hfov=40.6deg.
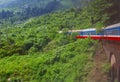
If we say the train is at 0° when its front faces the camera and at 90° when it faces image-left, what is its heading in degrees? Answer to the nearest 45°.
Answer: approximately 135°
